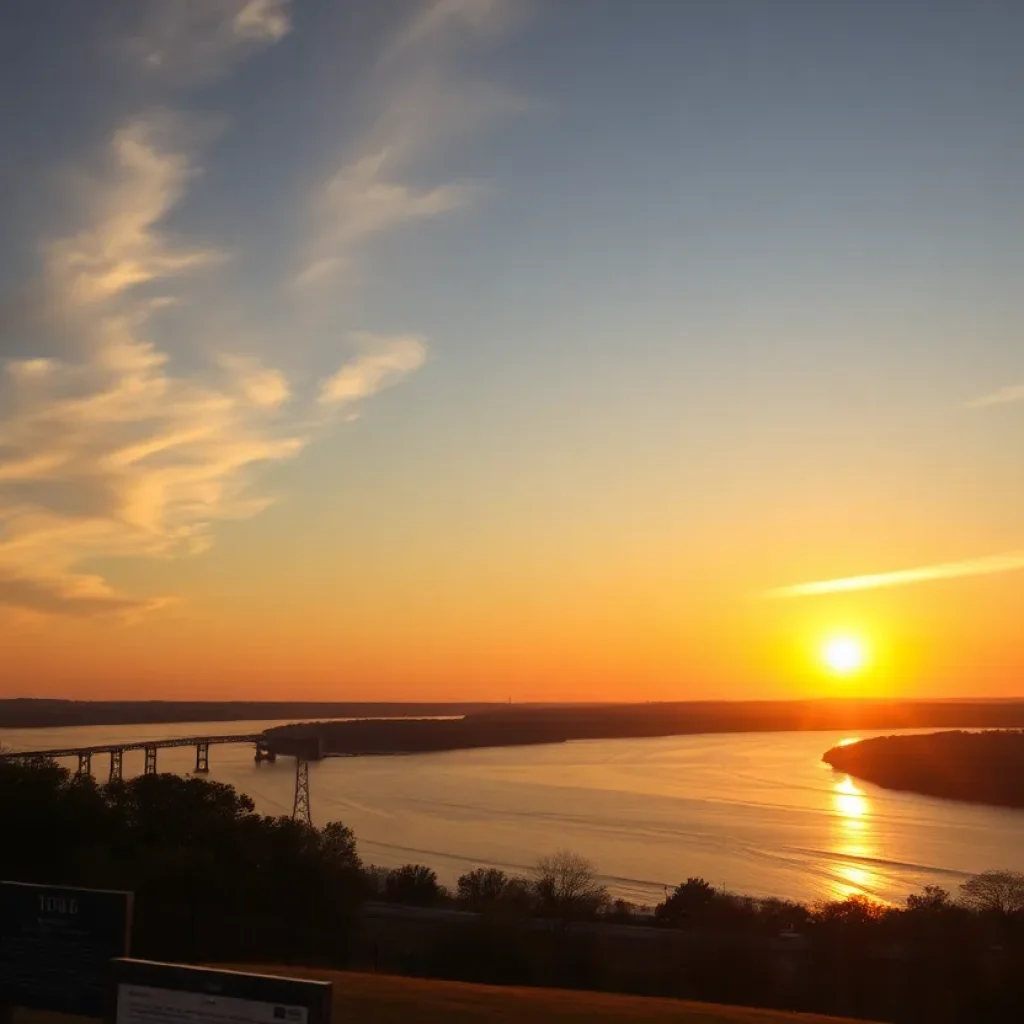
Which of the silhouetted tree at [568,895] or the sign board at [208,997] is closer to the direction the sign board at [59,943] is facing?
the sign board

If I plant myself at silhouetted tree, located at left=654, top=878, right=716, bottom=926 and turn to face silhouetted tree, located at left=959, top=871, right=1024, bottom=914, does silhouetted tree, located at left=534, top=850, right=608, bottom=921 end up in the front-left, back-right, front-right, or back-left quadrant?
back-left

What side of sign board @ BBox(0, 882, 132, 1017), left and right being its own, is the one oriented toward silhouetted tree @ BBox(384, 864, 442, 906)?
back

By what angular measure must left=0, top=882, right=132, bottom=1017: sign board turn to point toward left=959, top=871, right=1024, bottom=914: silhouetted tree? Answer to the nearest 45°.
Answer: approximately 135° to its left

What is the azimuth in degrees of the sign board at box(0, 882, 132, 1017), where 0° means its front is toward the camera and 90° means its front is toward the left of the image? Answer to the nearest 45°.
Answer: approximately 0°

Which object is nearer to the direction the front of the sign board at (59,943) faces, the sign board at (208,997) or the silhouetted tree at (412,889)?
the sign board

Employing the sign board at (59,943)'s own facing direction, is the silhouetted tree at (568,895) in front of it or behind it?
behind
